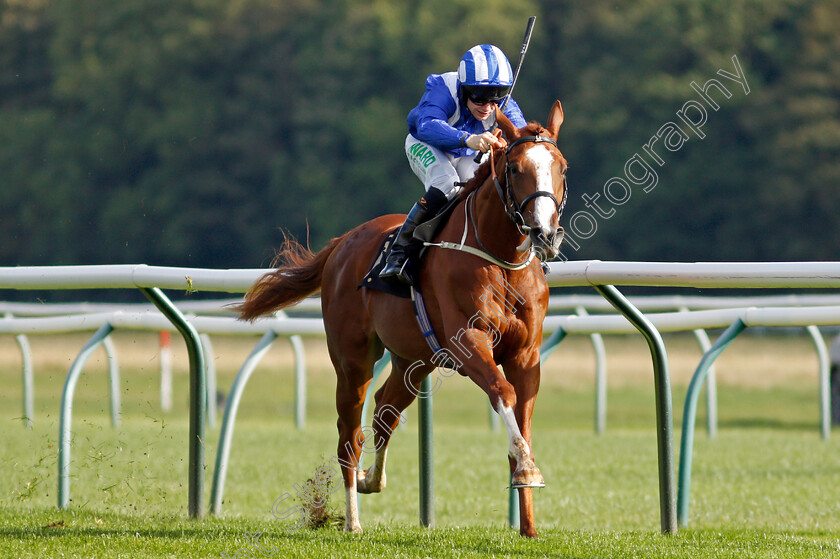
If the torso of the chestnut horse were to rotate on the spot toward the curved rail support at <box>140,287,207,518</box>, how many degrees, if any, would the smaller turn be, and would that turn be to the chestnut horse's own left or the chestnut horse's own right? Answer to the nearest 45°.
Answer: approximately 180°

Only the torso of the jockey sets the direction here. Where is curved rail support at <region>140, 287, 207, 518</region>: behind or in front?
behind

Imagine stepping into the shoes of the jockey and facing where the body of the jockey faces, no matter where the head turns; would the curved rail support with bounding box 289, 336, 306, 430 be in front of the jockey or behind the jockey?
behind

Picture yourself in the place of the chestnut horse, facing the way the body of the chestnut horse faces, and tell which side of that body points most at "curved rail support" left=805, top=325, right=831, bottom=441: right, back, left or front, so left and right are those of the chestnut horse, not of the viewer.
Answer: left

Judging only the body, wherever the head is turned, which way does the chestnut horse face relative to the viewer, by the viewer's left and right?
facing the viewer and to the right of the viewer

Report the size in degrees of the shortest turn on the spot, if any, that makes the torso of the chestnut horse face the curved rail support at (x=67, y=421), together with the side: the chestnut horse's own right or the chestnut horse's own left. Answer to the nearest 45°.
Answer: approximately 180°
